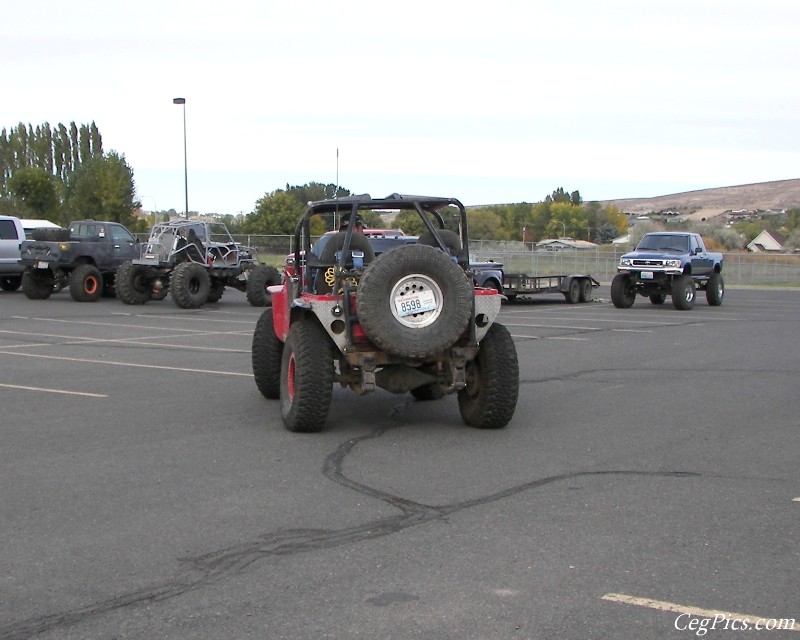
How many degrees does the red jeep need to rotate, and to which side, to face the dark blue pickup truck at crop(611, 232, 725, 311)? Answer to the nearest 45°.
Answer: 0° — it already faces it

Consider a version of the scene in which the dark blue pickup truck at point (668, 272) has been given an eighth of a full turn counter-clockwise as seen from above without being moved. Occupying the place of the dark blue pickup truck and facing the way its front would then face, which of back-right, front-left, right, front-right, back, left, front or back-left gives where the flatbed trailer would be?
right

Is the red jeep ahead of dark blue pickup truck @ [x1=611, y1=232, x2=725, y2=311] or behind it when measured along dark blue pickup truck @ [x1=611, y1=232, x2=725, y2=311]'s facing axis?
ahead

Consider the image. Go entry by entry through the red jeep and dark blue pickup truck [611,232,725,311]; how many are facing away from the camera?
1

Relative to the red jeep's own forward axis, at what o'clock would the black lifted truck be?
The black lifted truck is roughly at 11 o'clock from the red jeep.

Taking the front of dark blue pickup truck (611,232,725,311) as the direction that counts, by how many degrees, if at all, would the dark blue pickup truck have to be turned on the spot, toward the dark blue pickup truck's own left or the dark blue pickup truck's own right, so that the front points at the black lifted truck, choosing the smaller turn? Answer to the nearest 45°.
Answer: approximately 45° to the dark blue pickup truck's own right

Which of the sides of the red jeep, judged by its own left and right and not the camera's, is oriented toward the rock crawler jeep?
front

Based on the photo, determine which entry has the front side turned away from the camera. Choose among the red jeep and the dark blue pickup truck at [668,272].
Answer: the red jeep

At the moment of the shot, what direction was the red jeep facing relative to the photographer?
facing away from the viewer

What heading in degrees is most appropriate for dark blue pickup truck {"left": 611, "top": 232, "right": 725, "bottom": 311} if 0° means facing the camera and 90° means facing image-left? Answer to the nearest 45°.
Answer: approximately 45°
